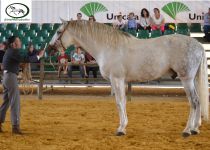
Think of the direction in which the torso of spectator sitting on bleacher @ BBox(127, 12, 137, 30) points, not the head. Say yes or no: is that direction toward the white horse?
yes

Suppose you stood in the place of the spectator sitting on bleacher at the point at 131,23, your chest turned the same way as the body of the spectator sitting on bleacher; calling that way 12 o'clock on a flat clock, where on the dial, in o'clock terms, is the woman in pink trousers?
The woman in pink trousers is roughly at 9 o'clock from the spectator sitting on bleacher.

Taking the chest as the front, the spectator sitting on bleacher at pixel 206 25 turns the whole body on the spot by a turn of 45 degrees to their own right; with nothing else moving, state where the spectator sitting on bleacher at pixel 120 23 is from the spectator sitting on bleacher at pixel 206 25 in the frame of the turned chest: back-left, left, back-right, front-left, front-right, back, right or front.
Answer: front-right

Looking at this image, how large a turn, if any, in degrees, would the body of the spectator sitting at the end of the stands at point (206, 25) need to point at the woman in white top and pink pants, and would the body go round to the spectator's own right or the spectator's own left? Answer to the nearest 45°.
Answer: approximately 90° to the spectator's own right

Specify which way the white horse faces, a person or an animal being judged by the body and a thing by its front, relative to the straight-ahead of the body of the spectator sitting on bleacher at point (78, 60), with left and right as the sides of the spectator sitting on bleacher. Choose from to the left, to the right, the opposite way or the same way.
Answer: to the right

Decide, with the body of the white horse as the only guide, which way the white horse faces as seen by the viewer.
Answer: to the viewer's left
